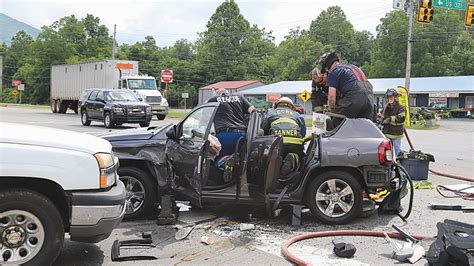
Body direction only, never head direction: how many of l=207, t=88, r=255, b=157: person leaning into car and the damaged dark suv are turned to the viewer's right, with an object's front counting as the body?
0

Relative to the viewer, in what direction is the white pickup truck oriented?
to the viewer's right

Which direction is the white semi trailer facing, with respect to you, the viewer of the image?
facing the viewer and to the right of the viewer

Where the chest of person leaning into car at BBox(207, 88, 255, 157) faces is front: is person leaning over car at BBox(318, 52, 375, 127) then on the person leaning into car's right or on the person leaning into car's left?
on the person leaning into car's right

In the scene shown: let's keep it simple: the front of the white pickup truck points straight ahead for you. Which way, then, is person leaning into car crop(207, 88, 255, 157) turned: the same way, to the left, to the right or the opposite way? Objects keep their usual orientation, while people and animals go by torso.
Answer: to the left

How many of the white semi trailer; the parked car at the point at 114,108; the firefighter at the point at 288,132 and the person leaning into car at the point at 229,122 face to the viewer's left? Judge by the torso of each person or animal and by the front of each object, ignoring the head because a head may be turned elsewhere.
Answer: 0

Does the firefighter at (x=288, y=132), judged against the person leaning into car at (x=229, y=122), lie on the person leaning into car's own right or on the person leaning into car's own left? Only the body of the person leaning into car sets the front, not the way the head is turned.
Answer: on the person leaning into car's own right

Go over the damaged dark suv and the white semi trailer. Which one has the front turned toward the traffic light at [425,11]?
the white semi trailer

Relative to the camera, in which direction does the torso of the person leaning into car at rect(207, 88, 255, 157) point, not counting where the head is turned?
away from the camera

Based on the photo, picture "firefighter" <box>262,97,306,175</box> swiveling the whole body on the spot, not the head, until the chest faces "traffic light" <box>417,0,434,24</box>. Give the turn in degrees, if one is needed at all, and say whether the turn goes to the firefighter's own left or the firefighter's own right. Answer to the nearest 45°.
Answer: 0° — they already face it

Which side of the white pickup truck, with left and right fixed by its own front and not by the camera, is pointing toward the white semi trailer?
left

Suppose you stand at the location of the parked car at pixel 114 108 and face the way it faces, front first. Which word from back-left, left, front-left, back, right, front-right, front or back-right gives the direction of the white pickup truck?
front-right

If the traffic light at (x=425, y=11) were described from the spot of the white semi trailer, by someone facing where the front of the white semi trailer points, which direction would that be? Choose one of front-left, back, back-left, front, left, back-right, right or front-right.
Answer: front

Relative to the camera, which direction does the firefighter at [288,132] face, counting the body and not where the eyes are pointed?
away from the camera

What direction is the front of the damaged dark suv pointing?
to the viewer's left

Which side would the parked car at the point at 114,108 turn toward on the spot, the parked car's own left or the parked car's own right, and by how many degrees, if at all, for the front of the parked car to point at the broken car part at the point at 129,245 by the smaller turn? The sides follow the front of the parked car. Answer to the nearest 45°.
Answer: approximately 45° to the parked car's own right
